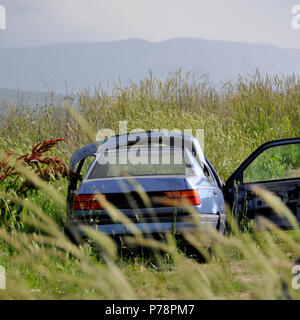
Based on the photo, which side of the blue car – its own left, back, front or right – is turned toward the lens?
back

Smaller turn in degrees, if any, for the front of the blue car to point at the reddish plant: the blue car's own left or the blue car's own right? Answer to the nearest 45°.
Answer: approximately 45° to the blue car's own left
